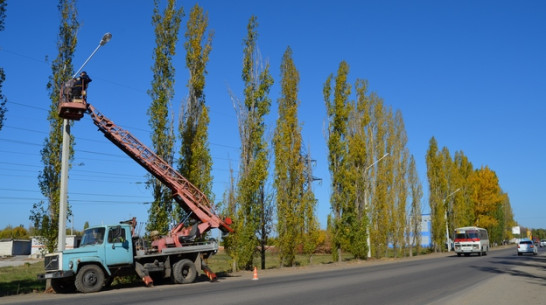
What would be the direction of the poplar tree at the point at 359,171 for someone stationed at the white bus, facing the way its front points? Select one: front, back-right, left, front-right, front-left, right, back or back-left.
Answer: front-right

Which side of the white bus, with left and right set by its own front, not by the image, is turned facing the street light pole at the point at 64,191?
front

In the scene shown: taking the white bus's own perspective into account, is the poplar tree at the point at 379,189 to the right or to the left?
on its right

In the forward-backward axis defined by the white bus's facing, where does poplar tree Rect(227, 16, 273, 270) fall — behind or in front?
in front

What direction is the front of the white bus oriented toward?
toward the camera

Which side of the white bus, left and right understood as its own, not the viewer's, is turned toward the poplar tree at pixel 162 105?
front

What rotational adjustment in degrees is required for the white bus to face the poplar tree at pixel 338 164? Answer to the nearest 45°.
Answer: approximately 45° to its right
